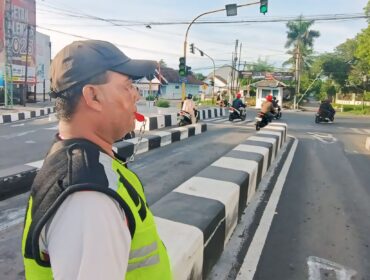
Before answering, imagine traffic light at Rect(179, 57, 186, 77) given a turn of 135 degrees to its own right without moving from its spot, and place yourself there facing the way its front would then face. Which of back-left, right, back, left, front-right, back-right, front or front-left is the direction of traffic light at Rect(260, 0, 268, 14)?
back

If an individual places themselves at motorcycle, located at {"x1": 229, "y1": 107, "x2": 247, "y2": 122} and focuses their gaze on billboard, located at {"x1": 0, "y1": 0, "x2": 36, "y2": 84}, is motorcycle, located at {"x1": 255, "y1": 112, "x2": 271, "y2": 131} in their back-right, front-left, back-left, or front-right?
back-left

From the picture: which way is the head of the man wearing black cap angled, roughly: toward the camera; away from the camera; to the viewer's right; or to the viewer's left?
to the viewer's right

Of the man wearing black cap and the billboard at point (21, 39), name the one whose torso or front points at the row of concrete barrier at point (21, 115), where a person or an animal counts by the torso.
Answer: the billboard

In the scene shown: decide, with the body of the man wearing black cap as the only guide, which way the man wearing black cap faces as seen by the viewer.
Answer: to the viewer's right

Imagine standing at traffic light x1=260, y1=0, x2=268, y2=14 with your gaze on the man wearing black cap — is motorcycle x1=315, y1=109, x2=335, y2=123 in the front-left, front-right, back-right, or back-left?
back-left
